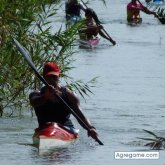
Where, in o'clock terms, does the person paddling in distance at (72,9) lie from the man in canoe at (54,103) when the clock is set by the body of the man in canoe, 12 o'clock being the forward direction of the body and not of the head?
The person paddling in distance is roughly at 6 o'clock from the man in canoe.

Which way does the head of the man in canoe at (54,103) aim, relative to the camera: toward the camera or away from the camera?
toward the camera

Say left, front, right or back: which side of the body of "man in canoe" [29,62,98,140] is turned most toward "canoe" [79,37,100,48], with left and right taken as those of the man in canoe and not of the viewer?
back

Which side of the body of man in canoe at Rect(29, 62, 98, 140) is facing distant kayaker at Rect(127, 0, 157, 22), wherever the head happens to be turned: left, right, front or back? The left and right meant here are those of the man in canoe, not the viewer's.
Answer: back

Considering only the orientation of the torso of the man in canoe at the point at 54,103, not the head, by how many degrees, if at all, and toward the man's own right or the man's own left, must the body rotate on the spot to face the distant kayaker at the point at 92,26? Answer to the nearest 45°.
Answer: approximately 180°

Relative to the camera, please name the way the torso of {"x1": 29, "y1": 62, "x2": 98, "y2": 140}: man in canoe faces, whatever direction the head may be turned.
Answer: toward the camera

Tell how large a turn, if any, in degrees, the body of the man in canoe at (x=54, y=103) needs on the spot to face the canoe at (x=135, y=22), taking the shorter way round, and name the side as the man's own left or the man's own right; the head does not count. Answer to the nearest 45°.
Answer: approximately 180°
